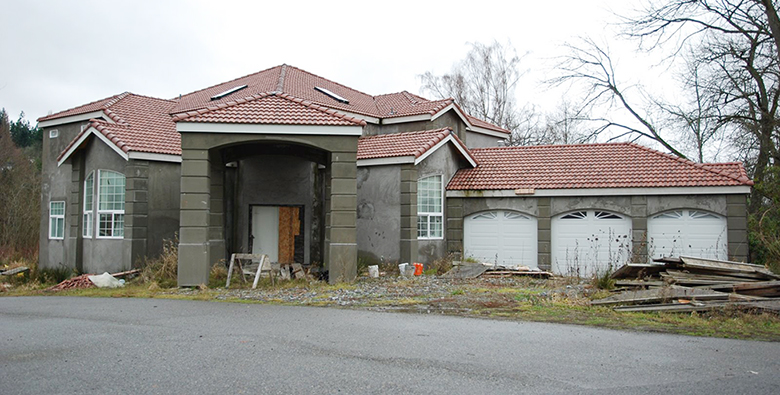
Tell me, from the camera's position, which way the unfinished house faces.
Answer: facing the viewer

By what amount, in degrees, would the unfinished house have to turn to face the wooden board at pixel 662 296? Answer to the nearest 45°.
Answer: approximately 45° to its left
